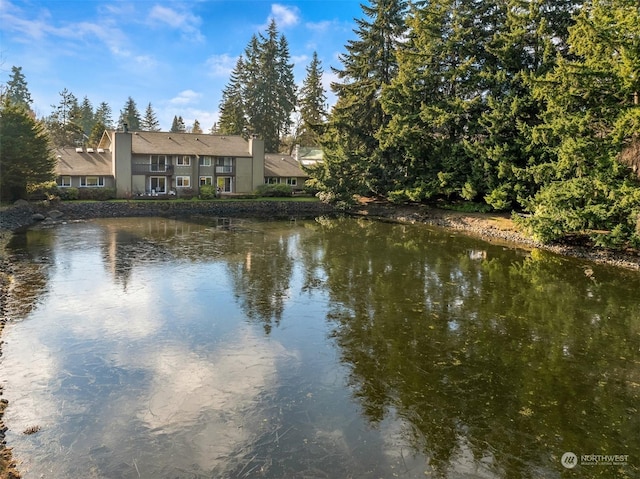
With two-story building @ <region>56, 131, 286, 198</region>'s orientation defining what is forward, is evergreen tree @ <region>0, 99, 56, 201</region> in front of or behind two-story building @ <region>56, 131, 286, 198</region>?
in front

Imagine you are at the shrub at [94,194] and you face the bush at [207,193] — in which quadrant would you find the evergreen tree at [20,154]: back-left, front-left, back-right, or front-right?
back-right

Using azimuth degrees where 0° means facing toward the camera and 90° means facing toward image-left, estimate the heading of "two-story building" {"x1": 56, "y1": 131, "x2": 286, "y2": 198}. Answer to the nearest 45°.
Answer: approximately 0°

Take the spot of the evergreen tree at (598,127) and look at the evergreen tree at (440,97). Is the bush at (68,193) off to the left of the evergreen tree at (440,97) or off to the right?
left

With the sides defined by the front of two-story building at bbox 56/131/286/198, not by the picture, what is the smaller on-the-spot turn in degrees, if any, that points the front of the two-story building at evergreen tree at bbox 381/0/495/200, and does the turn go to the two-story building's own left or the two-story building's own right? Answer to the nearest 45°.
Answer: approximately 45° to the two-story building's own left

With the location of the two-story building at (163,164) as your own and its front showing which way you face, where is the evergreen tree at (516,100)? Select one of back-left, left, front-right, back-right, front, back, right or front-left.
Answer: front-left

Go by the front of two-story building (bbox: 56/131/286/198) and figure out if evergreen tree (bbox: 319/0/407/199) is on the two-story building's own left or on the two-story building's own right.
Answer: on the two-story building's own left

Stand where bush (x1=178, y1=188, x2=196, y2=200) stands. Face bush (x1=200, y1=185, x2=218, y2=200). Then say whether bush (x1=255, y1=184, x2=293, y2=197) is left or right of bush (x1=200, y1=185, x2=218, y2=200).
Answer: left

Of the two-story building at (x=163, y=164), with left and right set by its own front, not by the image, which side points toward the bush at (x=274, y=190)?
left

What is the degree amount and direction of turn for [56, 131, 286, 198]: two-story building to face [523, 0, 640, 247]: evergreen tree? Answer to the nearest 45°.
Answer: approximately 45° to its left

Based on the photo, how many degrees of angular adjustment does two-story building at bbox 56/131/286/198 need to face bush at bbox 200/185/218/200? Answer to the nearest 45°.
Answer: approximately 45° to its left
